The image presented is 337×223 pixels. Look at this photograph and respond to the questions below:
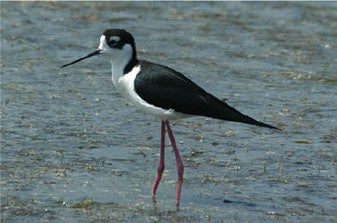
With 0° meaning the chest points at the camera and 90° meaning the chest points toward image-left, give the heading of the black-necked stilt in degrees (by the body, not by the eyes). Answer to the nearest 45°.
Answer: approximately 90°

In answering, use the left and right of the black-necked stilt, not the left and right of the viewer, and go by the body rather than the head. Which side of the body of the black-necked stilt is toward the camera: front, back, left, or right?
left
